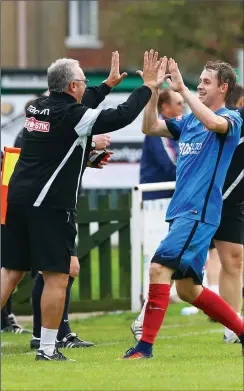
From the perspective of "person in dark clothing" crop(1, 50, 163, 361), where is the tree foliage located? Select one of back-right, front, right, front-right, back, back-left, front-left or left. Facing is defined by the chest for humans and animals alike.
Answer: front-left

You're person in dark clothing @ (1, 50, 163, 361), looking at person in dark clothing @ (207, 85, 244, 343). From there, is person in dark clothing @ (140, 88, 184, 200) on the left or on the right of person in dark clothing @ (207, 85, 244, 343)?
left

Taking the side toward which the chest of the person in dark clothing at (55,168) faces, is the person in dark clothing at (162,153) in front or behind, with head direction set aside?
in front

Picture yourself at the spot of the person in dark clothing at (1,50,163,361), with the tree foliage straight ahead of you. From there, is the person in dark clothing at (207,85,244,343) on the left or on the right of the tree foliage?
right

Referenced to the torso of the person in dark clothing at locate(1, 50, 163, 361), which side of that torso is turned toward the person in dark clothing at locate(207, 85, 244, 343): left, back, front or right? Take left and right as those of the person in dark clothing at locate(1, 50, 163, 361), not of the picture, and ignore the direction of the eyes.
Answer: front

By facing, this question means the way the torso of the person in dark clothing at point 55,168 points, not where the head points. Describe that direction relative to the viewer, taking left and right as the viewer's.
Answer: facing away from the viewer and to the right of the viewer
